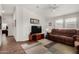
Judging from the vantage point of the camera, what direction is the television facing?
facing the viewer and to the right of the viewer

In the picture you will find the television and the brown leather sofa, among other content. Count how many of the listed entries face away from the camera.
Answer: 0

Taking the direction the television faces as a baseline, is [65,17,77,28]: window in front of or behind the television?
in front
